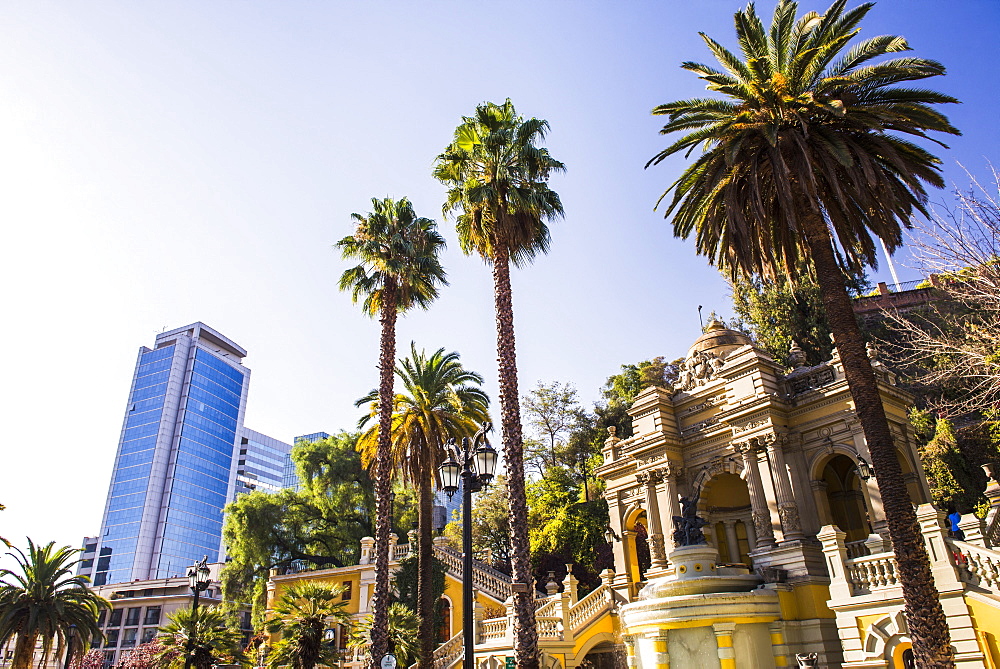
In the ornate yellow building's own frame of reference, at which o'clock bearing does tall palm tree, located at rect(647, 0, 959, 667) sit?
The tall palm tree is roughly at 10 o'clock from the ornate yellow building.

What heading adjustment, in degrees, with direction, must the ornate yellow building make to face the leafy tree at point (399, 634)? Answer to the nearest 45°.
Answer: approximately 45° to its right

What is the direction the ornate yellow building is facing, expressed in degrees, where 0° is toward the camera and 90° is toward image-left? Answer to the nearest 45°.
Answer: approximately 45°

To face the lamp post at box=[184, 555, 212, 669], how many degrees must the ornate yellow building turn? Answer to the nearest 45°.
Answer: approximately 45° to its right

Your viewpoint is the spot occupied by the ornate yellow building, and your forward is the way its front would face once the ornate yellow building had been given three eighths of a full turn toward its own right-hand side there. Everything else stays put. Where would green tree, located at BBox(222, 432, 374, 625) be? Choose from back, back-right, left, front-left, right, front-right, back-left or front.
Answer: front-left

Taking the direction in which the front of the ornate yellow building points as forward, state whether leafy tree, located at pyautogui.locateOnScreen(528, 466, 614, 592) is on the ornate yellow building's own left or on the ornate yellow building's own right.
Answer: on the ornate yellow building's own right

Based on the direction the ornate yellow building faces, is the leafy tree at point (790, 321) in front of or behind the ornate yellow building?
behind

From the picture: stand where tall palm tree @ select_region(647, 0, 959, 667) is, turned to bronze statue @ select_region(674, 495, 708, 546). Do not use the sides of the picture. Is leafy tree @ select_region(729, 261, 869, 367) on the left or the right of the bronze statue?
right

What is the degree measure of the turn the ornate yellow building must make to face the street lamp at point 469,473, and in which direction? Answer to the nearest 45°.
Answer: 0° — it already faces it
